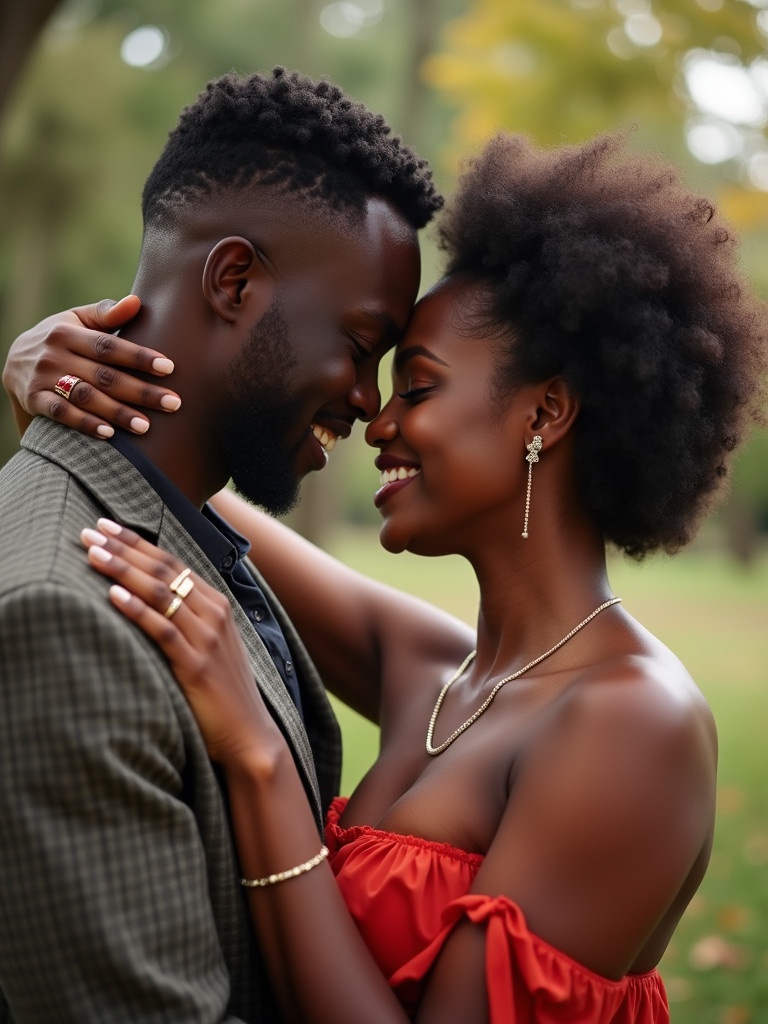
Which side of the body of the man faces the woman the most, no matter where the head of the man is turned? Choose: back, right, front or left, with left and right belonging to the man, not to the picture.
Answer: front

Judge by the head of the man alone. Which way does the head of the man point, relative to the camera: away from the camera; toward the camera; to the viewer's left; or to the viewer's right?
to the viewer's right

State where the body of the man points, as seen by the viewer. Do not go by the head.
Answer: to the viewer's right

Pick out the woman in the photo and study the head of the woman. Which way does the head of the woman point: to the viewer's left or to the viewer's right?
to the viewer's left
